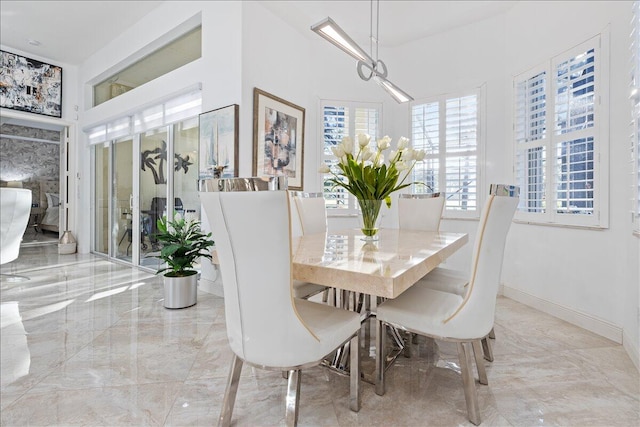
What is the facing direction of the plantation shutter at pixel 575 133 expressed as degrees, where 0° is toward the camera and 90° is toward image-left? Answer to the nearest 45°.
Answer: approximately 45°

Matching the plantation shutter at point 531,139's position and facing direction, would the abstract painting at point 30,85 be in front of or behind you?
in front

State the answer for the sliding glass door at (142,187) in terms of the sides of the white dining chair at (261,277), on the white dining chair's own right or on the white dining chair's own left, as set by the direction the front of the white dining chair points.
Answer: on the white dining chair's own left

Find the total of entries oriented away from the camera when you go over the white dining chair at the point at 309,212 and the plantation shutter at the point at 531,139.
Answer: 0

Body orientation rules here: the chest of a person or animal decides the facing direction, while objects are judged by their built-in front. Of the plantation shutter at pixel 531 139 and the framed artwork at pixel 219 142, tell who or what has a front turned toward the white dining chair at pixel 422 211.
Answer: the plantation shutter

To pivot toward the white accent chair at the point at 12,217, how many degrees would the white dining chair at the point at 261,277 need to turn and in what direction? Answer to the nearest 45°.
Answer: approximately 90° to its left

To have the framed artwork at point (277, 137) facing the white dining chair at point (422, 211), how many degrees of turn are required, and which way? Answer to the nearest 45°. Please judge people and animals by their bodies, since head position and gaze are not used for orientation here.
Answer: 0° — it already faces it
